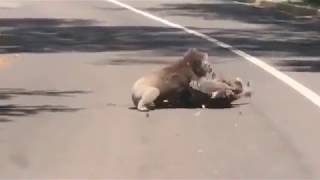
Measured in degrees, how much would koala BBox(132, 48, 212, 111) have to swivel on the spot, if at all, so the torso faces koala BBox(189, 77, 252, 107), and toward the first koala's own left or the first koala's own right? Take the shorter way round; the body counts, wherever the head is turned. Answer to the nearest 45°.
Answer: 0° — it already faces it

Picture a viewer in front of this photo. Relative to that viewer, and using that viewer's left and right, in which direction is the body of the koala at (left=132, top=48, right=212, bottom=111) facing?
facing to the right of the viewer
